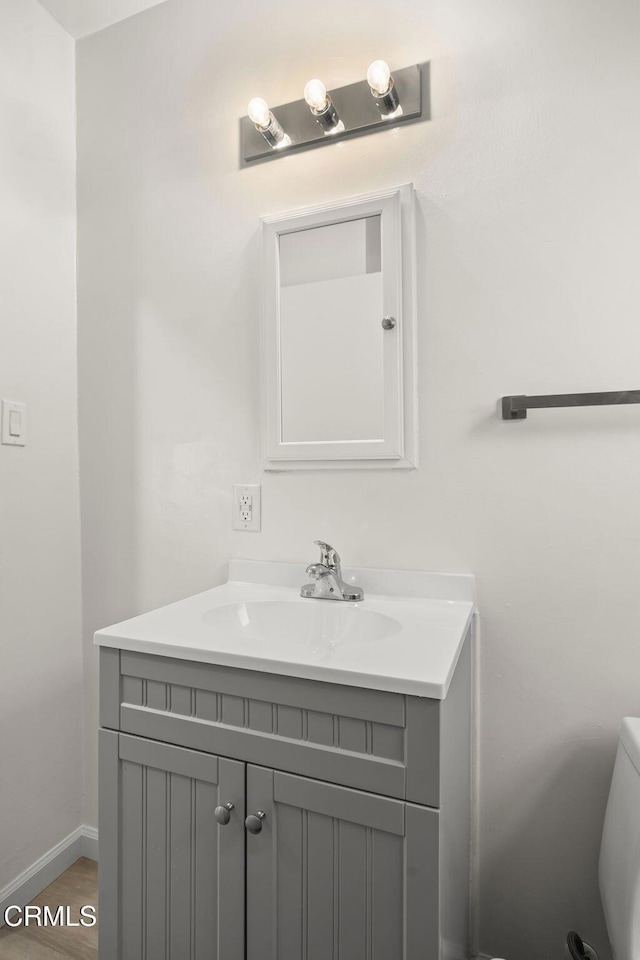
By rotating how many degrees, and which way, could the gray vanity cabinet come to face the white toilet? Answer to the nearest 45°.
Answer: approximately 135° to its left

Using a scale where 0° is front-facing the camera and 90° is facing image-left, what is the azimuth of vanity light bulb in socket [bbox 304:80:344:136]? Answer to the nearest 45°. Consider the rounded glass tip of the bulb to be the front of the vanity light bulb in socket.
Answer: approximately 45°

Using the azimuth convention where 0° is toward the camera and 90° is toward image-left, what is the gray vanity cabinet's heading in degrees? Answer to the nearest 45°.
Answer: approximately 45°
